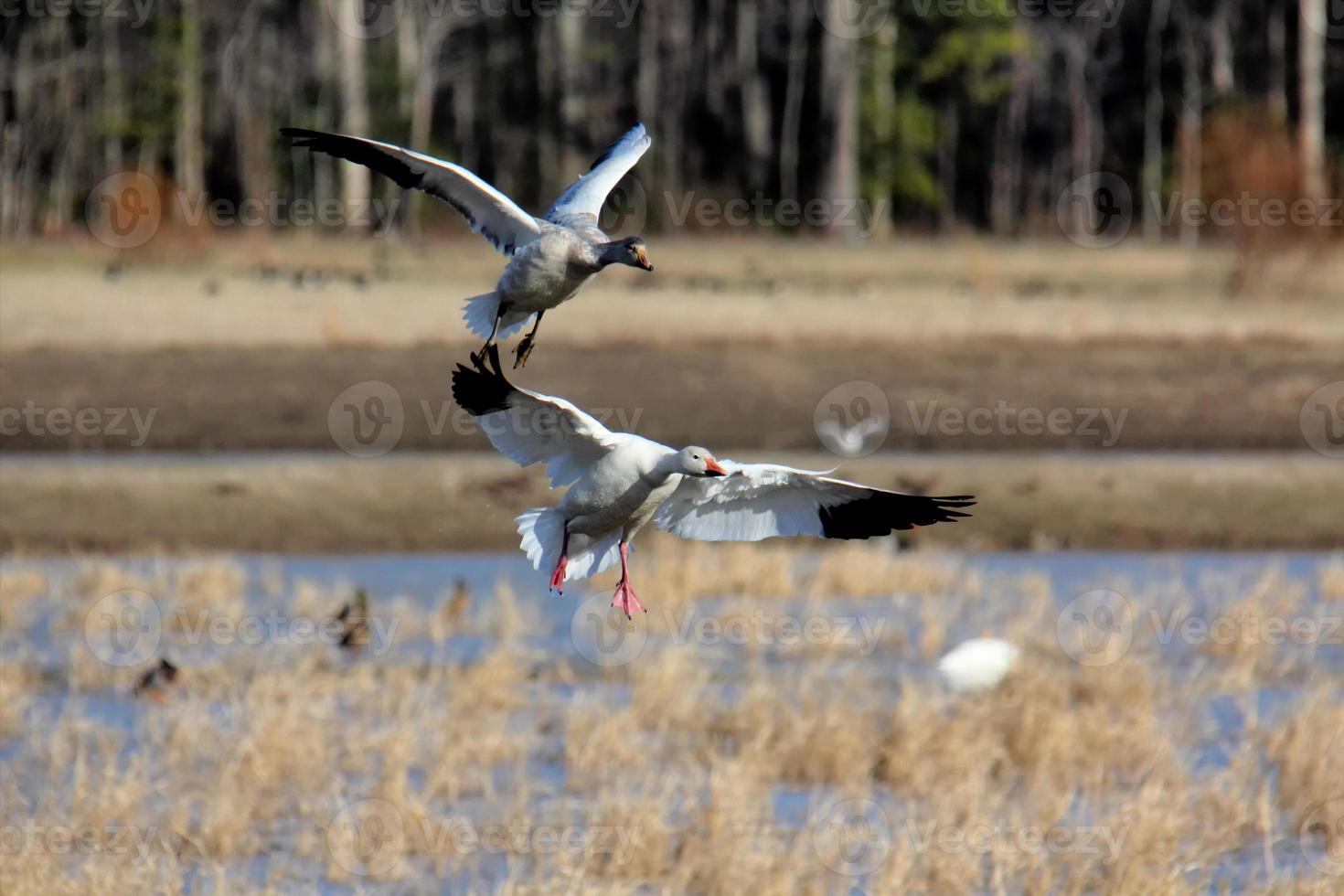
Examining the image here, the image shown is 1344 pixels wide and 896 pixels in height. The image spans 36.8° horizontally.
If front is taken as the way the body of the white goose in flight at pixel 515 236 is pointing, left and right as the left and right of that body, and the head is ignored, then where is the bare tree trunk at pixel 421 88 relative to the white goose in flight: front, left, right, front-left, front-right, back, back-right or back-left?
back-left

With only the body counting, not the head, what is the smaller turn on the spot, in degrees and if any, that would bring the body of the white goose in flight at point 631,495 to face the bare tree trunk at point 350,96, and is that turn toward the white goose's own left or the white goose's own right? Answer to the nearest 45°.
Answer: approximately 135° to the white goose's own left

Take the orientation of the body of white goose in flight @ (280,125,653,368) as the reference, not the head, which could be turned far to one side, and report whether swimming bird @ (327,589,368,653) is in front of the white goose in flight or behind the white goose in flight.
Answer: behind

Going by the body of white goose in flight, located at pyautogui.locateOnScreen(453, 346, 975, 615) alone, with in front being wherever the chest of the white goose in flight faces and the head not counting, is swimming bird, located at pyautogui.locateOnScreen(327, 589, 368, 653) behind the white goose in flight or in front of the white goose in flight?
behind

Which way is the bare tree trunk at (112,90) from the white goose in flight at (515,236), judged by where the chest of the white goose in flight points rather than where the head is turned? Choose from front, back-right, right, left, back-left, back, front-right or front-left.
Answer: back-left

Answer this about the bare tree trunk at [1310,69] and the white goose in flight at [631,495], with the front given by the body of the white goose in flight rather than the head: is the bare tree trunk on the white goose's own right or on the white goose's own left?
on the white goose's own left

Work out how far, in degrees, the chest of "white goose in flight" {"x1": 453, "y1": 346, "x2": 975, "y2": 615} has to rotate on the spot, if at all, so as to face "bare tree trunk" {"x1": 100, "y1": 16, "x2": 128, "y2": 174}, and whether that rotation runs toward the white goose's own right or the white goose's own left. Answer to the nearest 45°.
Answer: approximately 135° to the white goose's own left

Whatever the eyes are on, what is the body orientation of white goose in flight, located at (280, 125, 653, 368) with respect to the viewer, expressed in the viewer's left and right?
facing the viewer and to the right of the viewer

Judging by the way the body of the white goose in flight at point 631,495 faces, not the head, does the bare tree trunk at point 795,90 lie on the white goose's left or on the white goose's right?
on the white goose's left

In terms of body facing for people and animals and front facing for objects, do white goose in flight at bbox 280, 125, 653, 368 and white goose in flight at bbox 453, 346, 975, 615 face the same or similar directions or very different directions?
same or similar directions

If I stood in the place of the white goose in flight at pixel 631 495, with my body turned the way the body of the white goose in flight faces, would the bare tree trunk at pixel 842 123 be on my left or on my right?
on my left

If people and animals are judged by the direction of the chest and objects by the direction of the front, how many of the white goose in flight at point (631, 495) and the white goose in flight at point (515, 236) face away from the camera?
0
